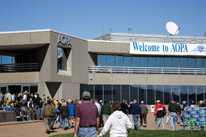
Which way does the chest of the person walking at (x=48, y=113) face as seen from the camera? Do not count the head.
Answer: away from the camera

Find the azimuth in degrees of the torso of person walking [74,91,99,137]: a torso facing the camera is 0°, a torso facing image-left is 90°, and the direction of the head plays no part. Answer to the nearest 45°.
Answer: approximately 180°

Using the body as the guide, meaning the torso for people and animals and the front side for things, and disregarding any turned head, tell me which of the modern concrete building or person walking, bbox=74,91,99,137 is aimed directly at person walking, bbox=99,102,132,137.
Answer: the modern concrete building

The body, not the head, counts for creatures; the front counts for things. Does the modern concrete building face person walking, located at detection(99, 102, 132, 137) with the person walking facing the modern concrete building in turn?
yes

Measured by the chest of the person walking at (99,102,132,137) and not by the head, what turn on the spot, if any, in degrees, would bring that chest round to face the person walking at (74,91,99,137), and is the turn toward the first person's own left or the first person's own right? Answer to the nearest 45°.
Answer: approximately 90° to the first person's own left

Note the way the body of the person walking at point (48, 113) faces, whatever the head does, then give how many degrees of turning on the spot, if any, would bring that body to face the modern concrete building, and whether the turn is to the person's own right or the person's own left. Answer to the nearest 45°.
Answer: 0° — they already face it

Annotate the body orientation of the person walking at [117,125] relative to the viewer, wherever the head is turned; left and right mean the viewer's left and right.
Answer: facing away from the viewer

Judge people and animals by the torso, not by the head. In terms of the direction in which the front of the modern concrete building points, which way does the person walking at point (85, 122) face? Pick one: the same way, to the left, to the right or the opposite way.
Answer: the opposite way

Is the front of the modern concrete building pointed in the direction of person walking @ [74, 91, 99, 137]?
yes

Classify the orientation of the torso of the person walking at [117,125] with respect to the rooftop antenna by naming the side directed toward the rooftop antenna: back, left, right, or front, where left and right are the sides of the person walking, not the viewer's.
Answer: front

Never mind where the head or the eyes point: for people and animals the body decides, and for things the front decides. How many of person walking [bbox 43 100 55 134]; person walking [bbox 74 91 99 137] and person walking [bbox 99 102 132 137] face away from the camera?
3

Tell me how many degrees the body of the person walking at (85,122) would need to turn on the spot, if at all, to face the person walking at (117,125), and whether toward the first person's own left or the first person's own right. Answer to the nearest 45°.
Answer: approximately 90° to the first person's own right

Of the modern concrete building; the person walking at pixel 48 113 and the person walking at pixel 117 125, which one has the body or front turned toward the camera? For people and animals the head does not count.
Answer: the modern concrete building

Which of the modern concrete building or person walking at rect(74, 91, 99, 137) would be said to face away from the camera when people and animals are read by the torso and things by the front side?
the person walking

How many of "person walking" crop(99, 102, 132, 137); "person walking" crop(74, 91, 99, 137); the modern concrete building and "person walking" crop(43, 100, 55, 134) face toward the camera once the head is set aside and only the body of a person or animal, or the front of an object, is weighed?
1

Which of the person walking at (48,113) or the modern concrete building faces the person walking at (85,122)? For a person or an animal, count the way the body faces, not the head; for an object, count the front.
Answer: the modern concrete building
